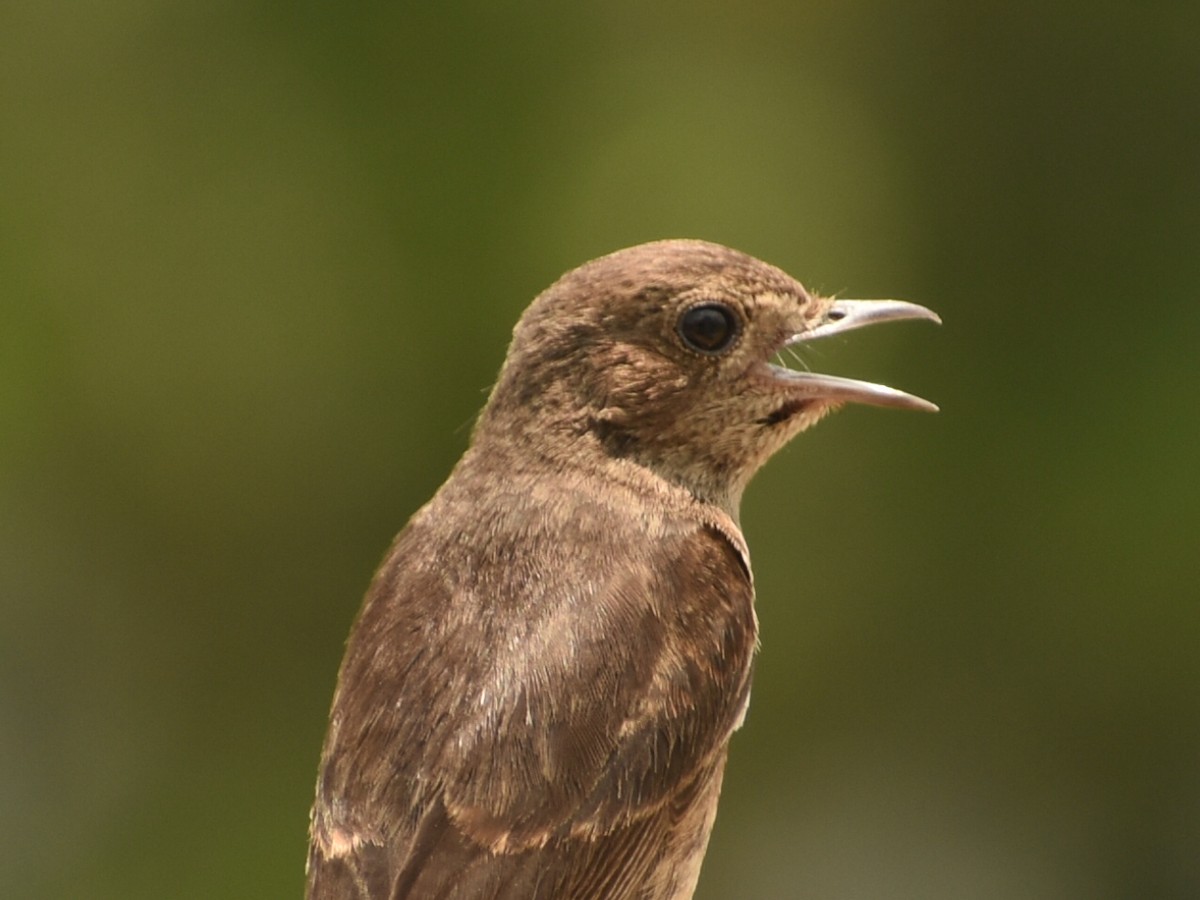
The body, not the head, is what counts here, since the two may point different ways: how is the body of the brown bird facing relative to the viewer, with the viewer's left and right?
facing away from the viewer and to the right of the viewer
